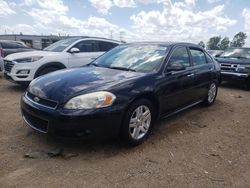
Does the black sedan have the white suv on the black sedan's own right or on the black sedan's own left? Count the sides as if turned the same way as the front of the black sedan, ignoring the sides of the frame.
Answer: on the black sedan's own right

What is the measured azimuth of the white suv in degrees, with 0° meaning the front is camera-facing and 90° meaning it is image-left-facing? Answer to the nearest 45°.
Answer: approximately 45°

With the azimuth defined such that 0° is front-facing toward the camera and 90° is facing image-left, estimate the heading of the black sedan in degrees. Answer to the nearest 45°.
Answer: approximately 45°

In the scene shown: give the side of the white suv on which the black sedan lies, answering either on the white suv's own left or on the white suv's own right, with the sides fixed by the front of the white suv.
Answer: on the white suv's own left
